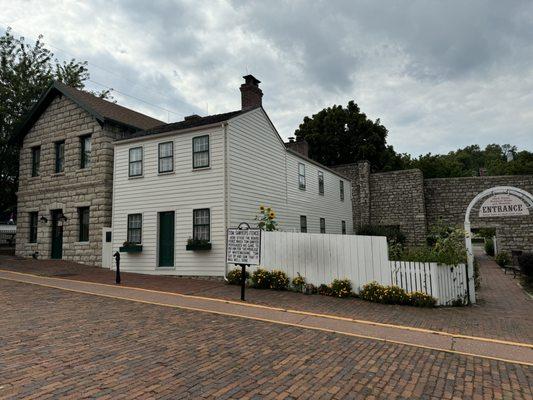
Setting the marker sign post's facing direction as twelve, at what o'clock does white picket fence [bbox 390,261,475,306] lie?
The white picket fence is roughly at 9 o'clock from the marker sign post.

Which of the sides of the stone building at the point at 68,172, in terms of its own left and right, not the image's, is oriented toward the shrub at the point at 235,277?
left

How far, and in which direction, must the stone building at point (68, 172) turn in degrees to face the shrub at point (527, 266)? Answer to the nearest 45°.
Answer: approximately 90° to its left

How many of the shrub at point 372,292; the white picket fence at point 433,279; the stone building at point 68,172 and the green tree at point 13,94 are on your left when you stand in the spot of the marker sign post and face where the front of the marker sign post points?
2

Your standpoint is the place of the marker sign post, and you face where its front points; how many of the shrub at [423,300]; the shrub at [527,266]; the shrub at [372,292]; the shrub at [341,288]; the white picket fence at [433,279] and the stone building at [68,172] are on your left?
5

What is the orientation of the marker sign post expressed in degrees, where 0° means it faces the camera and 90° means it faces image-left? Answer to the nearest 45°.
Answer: approximately 0°

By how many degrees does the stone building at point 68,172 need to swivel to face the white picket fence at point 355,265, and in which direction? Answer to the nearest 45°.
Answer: approximately 90° to its left

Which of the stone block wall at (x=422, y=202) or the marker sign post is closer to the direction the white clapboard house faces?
the marker sign post

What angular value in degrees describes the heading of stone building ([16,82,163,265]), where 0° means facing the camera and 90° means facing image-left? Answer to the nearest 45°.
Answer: approximately 45°

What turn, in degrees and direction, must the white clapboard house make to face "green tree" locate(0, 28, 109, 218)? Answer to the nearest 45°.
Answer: approximately 90° to its right

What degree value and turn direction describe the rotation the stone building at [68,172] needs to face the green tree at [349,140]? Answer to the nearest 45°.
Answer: approximately 135° to its left
